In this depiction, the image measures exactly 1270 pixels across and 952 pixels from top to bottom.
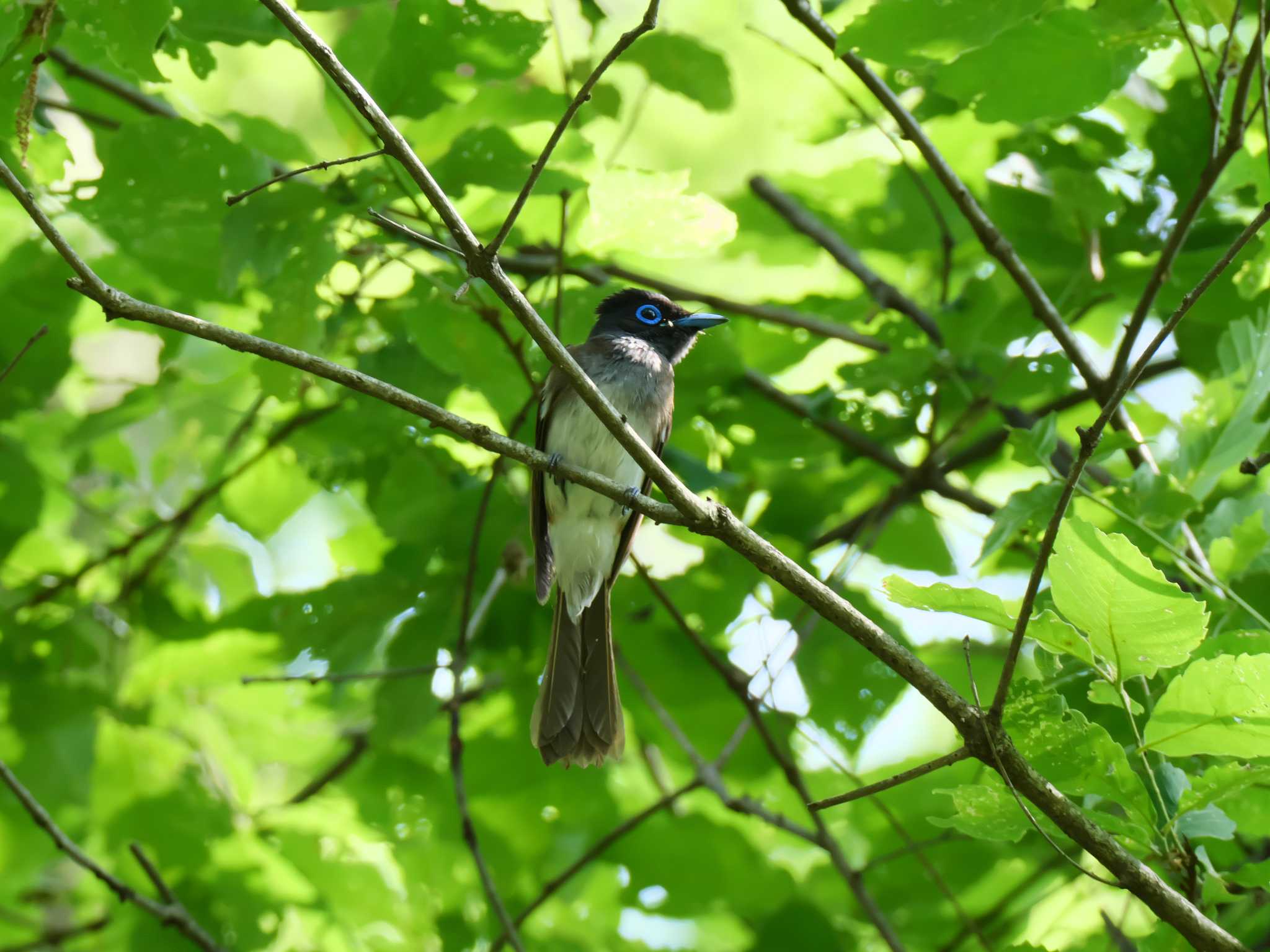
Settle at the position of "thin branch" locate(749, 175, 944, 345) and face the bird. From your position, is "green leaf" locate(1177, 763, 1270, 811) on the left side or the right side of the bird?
left

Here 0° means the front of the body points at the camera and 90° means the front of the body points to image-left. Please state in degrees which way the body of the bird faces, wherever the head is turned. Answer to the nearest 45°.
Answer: approximately 315°
